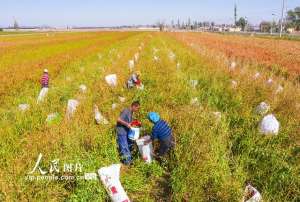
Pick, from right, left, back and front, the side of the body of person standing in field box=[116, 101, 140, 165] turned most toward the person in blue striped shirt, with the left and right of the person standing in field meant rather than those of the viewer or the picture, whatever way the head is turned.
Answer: front

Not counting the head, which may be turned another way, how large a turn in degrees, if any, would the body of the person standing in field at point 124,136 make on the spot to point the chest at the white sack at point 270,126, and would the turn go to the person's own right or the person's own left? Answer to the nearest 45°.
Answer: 0° — they already face it

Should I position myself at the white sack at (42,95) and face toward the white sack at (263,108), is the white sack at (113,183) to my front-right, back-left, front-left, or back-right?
front-right

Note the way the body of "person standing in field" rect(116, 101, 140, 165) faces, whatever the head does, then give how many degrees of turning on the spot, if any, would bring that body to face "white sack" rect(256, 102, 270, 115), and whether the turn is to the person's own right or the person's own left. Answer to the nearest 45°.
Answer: approximately 45° to the person's own left

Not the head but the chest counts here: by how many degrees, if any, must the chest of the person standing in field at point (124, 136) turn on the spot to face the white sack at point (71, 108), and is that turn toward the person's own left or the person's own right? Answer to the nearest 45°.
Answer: approximately 135° to the person's own left

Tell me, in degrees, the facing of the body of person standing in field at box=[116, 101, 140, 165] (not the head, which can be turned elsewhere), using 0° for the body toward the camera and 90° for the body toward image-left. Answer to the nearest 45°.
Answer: approximately 270°

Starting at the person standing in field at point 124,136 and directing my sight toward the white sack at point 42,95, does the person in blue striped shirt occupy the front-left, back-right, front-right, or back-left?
back-right

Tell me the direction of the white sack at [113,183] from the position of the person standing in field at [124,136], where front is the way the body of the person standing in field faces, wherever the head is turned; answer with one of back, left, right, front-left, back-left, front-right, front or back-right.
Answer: right

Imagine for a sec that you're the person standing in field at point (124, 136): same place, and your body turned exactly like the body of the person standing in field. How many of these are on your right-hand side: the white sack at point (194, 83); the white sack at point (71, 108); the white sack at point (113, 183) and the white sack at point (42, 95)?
1

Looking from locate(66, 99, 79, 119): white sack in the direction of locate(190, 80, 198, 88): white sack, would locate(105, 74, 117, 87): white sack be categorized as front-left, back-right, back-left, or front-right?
front-left

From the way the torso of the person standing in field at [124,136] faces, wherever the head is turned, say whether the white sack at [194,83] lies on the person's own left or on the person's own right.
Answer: on the person's own left

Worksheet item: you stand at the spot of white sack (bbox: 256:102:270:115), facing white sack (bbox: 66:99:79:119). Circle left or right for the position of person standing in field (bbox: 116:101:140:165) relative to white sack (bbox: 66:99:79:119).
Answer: left

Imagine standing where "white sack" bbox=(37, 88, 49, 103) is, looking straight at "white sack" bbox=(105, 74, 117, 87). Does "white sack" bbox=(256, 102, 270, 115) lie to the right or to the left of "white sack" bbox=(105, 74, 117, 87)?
right

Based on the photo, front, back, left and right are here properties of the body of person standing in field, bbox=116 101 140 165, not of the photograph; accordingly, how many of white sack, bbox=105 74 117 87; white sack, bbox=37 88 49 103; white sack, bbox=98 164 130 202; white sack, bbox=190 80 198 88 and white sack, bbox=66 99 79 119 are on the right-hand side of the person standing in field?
1

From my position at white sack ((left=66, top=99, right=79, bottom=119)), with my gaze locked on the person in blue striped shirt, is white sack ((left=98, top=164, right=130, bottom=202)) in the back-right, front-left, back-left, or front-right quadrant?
front-right
